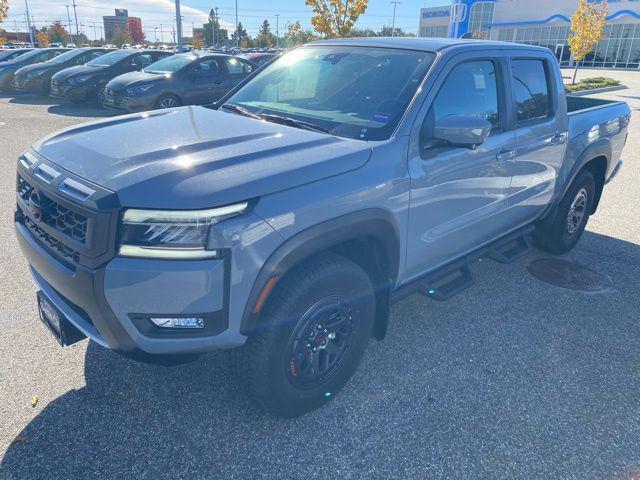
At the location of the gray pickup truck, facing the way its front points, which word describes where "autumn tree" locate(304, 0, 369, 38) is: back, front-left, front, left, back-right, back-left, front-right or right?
back-right

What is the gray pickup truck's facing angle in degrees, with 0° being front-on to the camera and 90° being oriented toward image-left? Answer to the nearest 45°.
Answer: approximately 45°

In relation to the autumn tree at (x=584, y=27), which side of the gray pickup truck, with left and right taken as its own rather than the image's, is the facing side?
back
